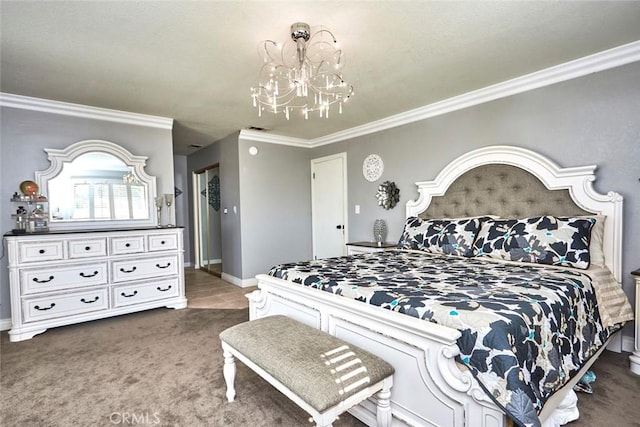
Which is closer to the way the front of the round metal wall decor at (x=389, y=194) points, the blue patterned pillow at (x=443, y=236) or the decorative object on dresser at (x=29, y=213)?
the decorative object on dresser

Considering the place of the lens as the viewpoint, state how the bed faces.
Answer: facing the viewer and to the left of the viewer

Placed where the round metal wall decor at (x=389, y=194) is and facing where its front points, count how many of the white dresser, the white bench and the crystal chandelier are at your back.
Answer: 0

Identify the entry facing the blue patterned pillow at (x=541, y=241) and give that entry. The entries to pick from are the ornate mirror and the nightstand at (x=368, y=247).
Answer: the ornate mirror

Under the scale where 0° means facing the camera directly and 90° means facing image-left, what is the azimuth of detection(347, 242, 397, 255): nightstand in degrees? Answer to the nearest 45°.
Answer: approximately 45°

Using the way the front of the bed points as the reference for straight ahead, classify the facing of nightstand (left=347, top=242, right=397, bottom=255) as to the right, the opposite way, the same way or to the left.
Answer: the same way

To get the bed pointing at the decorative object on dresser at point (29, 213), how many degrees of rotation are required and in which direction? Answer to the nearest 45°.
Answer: approximately 45° to its right

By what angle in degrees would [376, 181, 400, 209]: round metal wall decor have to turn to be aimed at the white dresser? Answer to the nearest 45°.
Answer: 0° — it already faces it

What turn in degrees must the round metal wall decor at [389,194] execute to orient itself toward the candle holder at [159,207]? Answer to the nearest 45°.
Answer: approximately 45° to its right

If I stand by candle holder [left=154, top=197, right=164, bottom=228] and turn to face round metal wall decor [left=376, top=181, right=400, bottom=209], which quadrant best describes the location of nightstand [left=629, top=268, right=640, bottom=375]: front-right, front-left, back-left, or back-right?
front-right

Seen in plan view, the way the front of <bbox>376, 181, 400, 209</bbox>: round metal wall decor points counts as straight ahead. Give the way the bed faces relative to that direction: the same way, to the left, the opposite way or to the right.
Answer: the same way

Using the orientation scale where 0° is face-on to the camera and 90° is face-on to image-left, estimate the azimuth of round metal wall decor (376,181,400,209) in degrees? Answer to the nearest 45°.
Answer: approximately 45°

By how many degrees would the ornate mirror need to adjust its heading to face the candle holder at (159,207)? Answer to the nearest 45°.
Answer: approximately 45° to its left

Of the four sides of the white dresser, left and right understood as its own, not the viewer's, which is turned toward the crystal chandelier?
front

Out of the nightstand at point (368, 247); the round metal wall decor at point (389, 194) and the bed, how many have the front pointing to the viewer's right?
0

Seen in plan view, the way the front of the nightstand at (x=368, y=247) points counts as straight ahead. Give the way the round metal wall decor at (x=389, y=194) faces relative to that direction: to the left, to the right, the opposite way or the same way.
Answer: the same way

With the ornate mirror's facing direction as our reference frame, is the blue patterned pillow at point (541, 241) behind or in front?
in front
